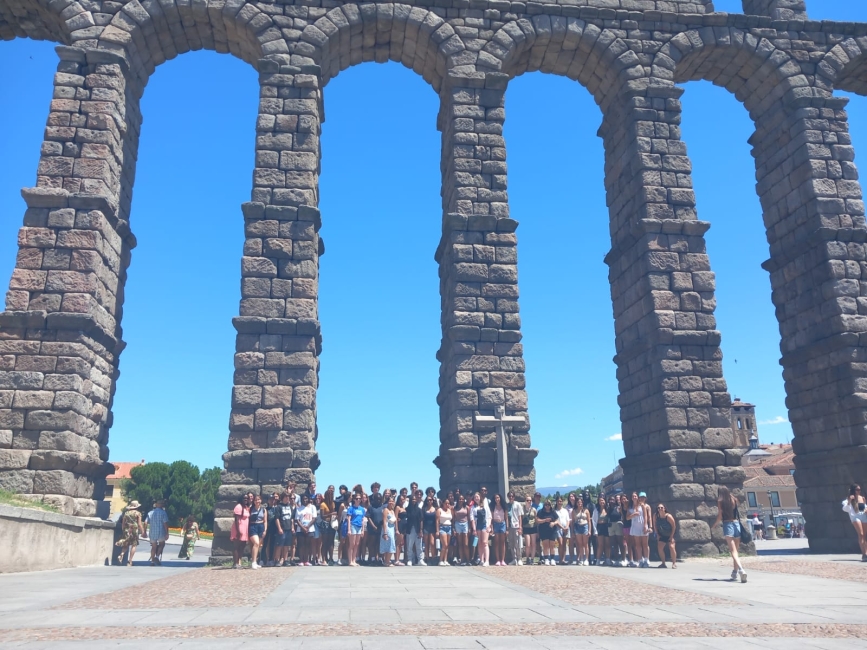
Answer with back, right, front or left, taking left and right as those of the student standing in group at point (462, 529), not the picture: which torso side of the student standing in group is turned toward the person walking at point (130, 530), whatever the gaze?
right

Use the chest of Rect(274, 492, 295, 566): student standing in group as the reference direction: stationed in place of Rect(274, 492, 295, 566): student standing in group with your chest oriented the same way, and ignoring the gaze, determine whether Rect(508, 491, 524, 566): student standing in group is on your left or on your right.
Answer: on your left

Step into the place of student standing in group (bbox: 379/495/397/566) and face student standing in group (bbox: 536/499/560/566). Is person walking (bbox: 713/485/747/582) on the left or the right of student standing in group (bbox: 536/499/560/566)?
right

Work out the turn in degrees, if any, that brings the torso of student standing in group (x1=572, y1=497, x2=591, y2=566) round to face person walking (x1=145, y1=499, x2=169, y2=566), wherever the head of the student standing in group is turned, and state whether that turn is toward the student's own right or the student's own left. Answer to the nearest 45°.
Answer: approximately 90° to the student's own right

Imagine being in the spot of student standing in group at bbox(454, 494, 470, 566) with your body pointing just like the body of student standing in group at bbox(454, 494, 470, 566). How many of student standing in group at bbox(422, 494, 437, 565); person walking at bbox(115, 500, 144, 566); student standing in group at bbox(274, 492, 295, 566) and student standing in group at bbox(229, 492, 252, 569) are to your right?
4

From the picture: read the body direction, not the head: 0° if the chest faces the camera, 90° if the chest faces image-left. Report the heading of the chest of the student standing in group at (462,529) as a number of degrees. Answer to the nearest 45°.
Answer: approximately 0°

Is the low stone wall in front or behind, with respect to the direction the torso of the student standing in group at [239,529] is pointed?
behind

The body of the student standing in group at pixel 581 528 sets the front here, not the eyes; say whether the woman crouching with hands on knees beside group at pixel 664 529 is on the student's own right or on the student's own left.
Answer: on the student's own left
